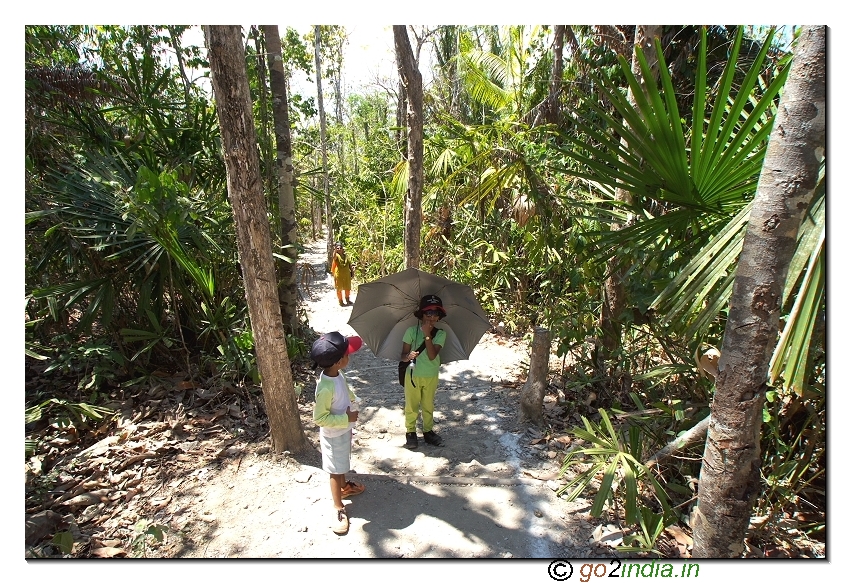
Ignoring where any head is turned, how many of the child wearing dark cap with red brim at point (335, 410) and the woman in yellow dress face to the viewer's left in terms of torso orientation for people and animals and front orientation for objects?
0

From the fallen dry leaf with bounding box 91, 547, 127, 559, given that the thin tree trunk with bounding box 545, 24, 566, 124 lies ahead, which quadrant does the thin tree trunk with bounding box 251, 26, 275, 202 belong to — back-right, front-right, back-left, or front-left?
front-left

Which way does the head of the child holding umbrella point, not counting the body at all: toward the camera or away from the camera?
toward the camera

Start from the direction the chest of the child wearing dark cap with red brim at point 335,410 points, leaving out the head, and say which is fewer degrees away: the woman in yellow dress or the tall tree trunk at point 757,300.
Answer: the tall tree trunk

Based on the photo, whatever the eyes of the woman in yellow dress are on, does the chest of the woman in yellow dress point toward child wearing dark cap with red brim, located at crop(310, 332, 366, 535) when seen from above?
yes

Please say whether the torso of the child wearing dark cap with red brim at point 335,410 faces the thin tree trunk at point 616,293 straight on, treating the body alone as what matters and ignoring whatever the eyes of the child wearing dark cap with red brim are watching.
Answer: no

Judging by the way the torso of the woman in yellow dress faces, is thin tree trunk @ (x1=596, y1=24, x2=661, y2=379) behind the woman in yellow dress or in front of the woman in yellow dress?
in front

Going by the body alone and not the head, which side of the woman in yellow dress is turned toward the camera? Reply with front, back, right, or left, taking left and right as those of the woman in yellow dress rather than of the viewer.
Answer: front

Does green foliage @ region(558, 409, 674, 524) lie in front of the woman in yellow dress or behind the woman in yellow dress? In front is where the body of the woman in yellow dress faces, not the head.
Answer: in front

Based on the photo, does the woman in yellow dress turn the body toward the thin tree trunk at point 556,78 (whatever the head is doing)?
no

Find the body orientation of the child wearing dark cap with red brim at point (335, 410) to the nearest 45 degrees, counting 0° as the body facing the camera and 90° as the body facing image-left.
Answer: approximately 315°

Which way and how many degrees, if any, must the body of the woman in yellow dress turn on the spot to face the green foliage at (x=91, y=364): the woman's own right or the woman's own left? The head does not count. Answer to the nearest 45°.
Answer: approximately 45° to the woman's own right
